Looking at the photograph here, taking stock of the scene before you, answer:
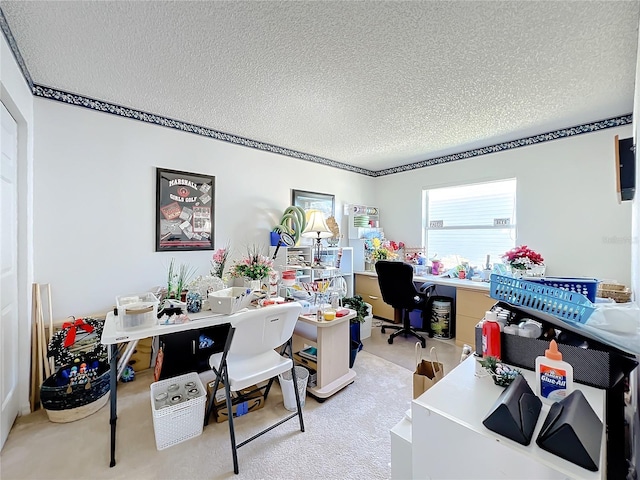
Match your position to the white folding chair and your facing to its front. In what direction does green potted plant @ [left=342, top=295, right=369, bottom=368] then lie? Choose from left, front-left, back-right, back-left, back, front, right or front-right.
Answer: right

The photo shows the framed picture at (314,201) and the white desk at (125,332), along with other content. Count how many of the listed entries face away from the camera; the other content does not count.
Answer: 0

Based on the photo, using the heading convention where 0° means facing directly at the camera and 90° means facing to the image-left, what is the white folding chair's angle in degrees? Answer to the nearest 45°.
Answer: approximately 135°

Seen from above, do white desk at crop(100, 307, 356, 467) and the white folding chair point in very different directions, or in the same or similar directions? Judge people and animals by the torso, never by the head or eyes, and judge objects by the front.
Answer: very different directions

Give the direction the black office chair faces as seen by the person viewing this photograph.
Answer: facing away from the viewer and to the right of the viewer

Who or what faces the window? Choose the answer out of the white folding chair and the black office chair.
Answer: the black office chair

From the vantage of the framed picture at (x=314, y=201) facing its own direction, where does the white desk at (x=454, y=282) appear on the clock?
The white desk is roughly at 11 o'clock from the framed picture.

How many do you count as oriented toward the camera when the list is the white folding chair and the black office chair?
0

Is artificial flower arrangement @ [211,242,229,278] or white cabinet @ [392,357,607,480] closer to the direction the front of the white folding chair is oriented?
the artificial flower arrangement

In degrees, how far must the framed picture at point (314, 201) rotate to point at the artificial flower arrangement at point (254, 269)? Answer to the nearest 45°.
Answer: approximately 45° to its right

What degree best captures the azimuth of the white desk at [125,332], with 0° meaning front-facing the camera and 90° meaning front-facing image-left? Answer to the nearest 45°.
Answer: approximately 315°

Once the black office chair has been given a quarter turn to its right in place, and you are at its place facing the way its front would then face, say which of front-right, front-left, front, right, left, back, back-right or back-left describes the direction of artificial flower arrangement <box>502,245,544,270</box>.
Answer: front-left

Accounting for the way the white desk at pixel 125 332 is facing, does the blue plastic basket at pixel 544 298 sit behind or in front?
in front

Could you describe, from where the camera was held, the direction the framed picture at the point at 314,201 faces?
facing the viewer and to the right of the viewer
